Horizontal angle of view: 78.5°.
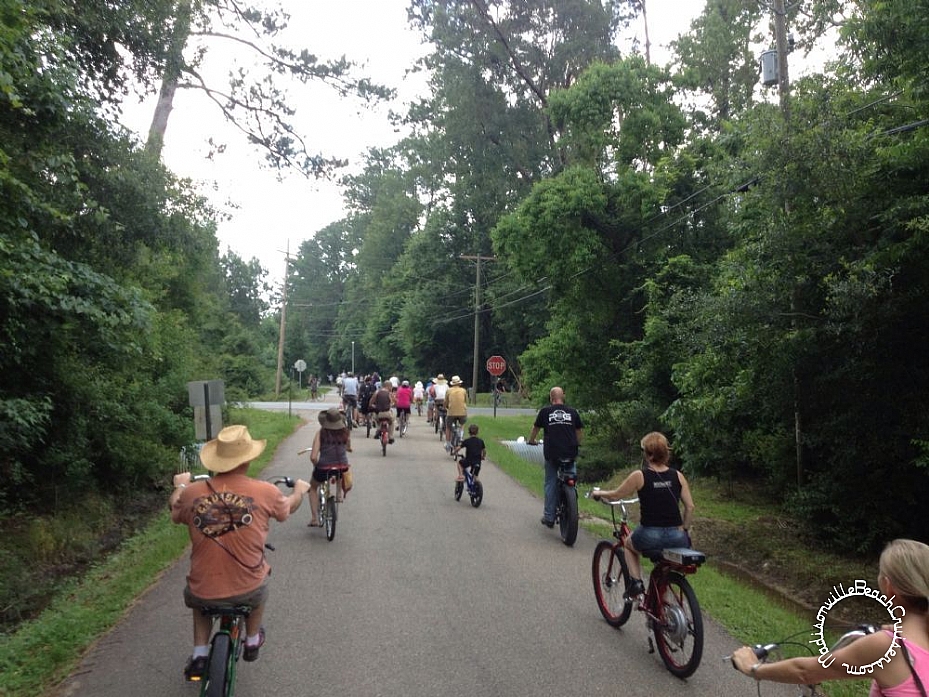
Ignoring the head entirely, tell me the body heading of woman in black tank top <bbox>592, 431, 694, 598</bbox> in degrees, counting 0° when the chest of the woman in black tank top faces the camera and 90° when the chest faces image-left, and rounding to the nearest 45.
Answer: approximately 135°

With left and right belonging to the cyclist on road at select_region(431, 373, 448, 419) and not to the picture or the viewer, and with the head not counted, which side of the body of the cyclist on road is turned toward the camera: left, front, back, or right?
back

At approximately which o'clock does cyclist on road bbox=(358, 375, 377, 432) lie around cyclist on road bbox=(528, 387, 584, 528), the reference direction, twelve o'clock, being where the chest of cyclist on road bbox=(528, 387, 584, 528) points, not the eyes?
cyclist on road bbox=(358, 375, 377, 432) is roughly at 11 o'clock from cyclist on road bbox=(528, 387, 584, 528).

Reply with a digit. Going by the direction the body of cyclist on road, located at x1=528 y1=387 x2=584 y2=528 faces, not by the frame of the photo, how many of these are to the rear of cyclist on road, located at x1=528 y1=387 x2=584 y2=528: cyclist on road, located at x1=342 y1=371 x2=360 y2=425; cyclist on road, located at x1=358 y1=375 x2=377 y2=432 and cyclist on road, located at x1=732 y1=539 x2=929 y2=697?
1

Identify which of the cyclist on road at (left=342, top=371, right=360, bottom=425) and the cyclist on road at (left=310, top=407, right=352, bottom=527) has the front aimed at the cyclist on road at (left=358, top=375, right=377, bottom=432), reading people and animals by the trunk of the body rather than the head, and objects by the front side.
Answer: the cyclist on road at (left=310, top=407, right=352, bottom=527)

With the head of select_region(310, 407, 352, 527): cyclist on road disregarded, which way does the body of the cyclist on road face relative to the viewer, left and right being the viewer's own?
facing away from the viewer

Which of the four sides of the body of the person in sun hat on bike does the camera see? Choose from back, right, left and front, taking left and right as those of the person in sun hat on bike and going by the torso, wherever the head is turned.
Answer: back

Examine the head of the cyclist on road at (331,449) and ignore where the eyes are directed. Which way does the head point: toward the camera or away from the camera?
away from the camera

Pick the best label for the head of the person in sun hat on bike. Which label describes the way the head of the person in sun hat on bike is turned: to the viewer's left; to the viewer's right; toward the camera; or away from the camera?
away from the camera

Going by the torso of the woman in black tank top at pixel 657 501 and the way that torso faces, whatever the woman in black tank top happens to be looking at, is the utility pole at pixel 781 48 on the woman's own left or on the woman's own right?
on the woman's own right

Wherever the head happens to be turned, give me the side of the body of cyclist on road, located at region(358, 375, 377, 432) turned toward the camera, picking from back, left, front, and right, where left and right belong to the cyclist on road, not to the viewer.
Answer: back

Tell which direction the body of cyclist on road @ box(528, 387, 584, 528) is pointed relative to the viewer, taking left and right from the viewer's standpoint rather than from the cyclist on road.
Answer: facing away from the viewer

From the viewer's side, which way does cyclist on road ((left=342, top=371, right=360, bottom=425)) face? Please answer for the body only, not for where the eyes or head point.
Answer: away from the camera
